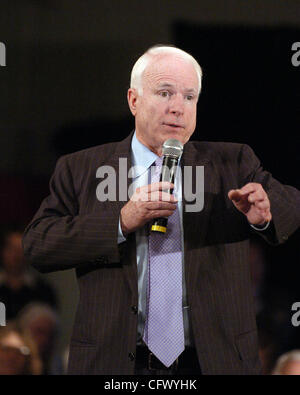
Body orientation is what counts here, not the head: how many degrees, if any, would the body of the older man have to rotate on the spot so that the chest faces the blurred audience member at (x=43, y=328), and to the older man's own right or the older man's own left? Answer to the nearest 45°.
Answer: approximately 135° to the older man's own right

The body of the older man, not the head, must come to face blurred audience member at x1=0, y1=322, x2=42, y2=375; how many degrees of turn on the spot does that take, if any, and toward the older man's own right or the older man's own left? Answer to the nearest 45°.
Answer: approximately 135° to the older man's own right

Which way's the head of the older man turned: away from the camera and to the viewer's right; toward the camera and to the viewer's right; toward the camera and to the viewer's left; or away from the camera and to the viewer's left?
toward the camera and to the viewer's right

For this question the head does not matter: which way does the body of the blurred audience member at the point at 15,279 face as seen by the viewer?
toward the camera

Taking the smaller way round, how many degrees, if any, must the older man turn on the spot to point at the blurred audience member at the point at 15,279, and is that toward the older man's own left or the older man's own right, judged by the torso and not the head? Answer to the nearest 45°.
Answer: approximately 135° to the older man's own right
